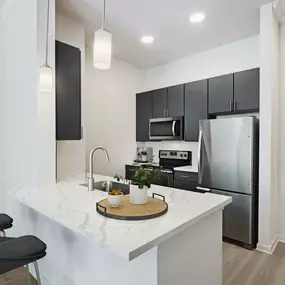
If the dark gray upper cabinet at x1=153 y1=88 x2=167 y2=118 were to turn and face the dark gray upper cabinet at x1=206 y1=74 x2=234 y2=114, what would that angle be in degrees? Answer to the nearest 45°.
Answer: approximately 90° to its left

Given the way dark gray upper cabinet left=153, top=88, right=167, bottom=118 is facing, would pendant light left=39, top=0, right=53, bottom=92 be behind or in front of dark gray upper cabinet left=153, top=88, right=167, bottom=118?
in front

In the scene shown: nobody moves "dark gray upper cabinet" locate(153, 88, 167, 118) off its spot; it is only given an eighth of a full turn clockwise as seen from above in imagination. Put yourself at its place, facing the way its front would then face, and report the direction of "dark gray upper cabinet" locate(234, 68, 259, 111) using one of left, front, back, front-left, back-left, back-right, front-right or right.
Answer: back-left

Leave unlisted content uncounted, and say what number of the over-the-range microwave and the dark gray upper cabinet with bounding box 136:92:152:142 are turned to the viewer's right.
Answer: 0

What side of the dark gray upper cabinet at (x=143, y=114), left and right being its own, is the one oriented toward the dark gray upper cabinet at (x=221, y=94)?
left

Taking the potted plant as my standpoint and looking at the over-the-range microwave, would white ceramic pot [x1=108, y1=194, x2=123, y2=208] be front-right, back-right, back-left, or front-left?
back-left

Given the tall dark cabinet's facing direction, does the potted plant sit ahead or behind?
ahead

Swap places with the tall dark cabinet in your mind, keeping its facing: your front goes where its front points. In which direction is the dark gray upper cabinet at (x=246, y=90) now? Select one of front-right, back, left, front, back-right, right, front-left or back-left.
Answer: front-left

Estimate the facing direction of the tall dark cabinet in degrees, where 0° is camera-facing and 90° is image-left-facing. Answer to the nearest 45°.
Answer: approximately 315°

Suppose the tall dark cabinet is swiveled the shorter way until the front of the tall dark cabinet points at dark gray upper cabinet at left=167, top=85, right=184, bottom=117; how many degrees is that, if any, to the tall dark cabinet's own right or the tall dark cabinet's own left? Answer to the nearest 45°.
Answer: approximately 90° to the tall dark cabinet's own left

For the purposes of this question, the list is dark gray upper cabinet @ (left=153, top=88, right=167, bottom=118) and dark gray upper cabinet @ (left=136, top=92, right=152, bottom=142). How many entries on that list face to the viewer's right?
0

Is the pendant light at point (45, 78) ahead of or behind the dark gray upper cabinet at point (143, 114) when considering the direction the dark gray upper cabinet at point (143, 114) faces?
ahead

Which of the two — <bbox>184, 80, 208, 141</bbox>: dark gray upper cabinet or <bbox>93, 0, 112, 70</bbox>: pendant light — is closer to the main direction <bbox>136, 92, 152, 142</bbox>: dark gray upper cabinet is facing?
the pendant light

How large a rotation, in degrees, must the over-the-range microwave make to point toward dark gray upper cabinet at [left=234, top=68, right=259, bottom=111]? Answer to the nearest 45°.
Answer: approximately 90° to its left

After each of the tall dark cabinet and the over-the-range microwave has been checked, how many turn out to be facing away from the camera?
0

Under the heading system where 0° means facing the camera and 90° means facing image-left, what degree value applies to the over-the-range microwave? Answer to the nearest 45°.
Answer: approximately 45°

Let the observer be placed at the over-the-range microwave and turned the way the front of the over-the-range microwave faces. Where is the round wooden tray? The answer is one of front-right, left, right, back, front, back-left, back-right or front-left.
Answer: front-left
